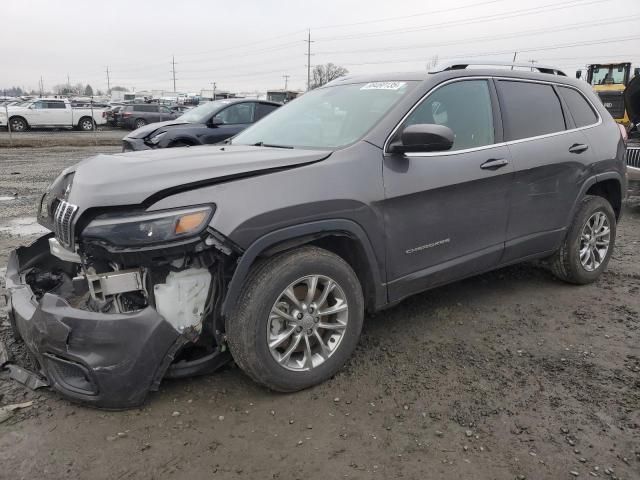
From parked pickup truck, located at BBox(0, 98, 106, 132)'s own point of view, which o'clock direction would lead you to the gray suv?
The gray suv is roughly at 9 o'clock from the parked pickup truck.

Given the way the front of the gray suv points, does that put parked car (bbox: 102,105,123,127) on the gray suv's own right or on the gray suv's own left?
on the gray suv's own right

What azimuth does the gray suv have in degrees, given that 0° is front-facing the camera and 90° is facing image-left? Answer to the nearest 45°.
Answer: approximately 45°

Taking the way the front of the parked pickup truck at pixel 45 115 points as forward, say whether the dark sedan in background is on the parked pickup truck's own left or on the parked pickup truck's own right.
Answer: on the parked pickup truck's own left

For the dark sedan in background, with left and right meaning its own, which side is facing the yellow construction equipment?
back

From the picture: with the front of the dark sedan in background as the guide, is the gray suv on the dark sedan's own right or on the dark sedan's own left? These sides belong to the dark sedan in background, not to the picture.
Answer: on the dark sedan's own left

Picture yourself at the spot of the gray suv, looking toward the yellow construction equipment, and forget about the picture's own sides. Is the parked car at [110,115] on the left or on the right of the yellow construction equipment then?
left

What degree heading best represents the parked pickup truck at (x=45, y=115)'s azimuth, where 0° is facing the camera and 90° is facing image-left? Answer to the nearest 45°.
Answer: approximately 90°

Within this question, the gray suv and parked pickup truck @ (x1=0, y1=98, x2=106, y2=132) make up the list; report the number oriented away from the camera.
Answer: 0

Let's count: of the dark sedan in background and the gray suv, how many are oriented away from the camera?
0
